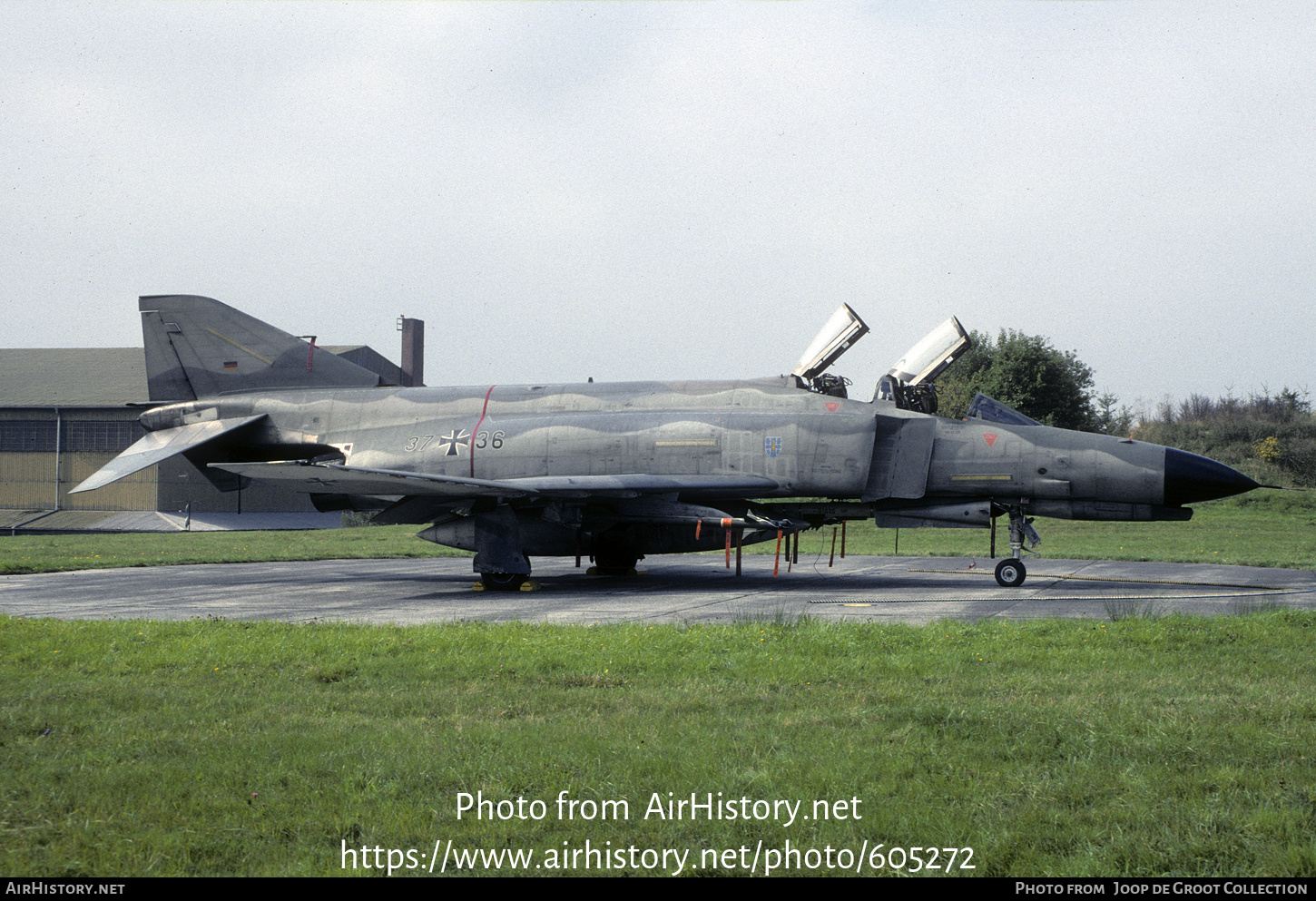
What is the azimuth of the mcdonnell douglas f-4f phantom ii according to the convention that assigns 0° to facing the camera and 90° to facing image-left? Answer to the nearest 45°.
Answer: approximately 270°

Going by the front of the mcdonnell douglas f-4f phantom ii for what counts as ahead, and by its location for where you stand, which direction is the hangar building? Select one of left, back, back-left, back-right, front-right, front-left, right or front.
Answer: back-left
